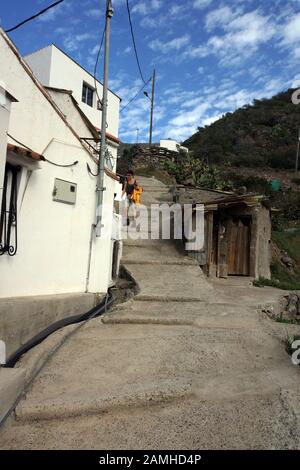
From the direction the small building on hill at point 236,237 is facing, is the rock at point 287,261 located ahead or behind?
behind

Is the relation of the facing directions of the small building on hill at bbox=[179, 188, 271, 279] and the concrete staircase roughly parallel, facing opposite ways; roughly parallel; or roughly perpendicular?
roughly parallel

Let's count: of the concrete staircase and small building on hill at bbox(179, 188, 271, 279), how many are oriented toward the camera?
2

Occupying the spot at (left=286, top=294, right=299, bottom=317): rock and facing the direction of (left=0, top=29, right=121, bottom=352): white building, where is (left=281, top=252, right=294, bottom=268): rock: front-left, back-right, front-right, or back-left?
back-right

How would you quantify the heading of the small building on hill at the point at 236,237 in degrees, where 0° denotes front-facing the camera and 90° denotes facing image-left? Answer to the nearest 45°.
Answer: approximately 0°

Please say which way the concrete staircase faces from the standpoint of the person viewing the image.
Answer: facing the viewer
